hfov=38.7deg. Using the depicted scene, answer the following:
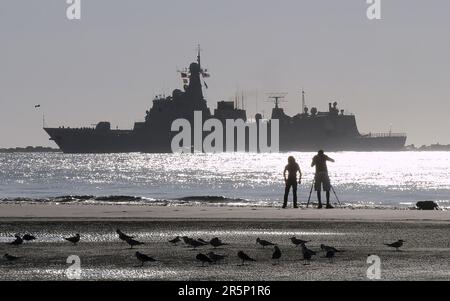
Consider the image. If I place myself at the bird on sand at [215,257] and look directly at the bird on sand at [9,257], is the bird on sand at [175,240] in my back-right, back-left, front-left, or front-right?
front-right

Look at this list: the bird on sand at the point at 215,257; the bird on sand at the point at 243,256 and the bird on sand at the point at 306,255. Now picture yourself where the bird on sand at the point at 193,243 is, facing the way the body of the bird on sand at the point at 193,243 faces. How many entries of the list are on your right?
0

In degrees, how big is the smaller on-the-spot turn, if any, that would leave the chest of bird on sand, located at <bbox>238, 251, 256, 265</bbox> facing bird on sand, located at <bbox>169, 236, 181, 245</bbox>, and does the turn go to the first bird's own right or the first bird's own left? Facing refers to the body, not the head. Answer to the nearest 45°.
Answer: approximately 45° to the first bird's own right

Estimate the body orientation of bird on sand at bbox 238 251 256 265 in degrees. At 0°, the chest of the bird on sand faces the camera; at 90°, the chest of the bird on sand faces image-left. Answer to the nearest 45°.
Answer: approximately 90°

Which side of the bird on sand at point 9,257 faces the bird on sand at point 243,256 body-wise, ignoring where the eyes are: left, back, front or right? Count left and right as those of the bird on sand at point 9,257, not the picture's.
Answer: back

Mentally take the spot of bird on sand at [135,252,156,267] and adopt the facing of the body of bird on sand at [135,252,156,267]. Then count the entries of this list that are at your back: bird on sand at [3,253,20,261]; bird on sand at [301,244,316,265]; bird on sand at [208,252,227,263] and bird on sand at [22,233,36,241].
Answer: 2

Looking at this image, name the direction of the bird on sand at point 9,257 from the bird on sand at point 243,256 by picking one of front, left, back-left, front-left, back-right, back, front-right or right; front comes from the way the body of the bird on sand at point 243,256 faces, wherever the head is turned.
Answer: front

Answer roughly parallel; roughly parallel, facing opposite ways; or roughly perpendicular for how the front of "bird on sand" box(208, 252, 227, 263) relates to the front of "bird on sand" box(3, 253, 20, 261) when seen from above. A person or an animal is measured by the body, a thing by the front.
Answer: roughly parallel

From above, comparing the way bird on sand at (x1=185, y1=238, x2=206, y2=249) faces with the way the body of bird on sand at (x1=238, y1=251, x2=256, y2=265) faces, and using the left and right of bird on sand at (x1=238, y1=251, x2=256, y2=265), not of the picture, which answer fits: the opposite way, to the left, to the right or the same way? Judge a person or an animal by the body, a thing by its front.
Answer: the same way

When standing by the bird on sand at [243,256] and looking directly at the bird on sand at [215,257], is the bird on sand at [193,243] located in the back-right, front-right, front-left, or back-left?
front-right

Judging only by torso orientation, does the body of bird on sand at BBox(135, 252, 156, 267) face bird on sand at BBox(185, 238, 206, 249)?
no

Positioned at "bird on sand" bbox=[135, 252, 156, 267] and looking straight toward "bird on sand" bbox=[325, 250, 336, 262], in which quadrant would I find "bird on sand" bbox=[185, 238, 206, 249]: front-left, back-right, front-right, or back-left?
front-left

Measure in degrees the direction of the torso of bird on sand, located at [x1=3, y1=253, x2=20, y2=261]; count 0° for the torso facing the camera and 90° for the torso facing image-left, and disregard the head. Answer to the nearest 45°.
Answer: approximately 90°
